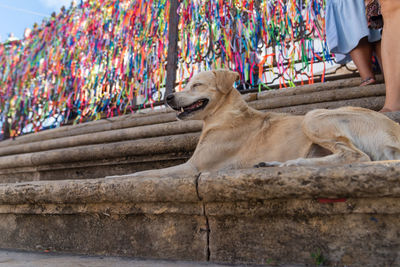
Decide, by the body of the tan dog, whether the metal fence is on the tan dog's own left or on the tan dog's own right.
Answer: on the tan dog's own right

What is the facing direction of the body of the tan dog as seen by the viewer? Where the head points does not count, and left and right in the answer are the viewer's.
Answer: facing to the left of the viewer
